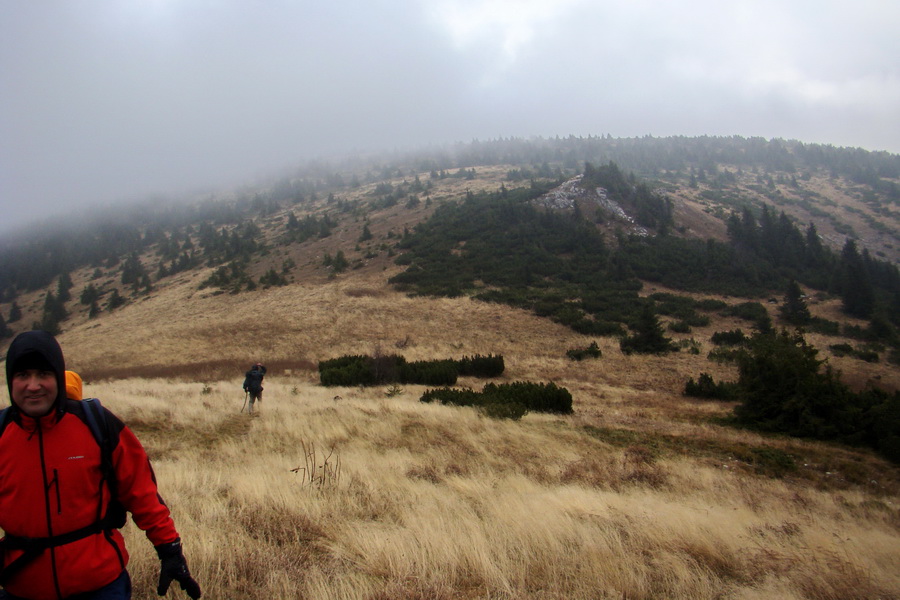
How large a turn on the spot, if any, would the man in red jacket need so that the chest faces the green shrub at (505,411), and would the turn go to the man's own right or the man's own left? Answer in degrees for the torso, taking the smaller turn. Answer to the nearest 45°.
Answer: approximately 135° to the man's own left

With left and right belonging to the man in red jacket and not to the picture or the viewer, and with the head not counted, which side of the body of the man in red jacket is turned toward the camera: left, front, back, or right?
front

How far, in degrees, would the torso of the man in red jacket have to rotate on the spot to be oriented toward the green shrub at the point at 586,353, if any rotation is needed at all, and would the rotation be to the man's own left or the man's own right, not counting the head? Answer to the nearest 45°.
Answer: approximately 135° to the man's own left

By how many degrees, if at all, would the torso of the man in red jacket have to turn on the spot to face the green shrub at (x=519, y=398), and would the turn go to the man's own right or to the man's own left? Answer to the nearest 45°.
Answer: approximately 135° to the man's own left

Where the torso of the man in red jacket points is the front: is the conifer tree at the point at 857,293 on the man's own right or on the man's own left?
on the man's own left
